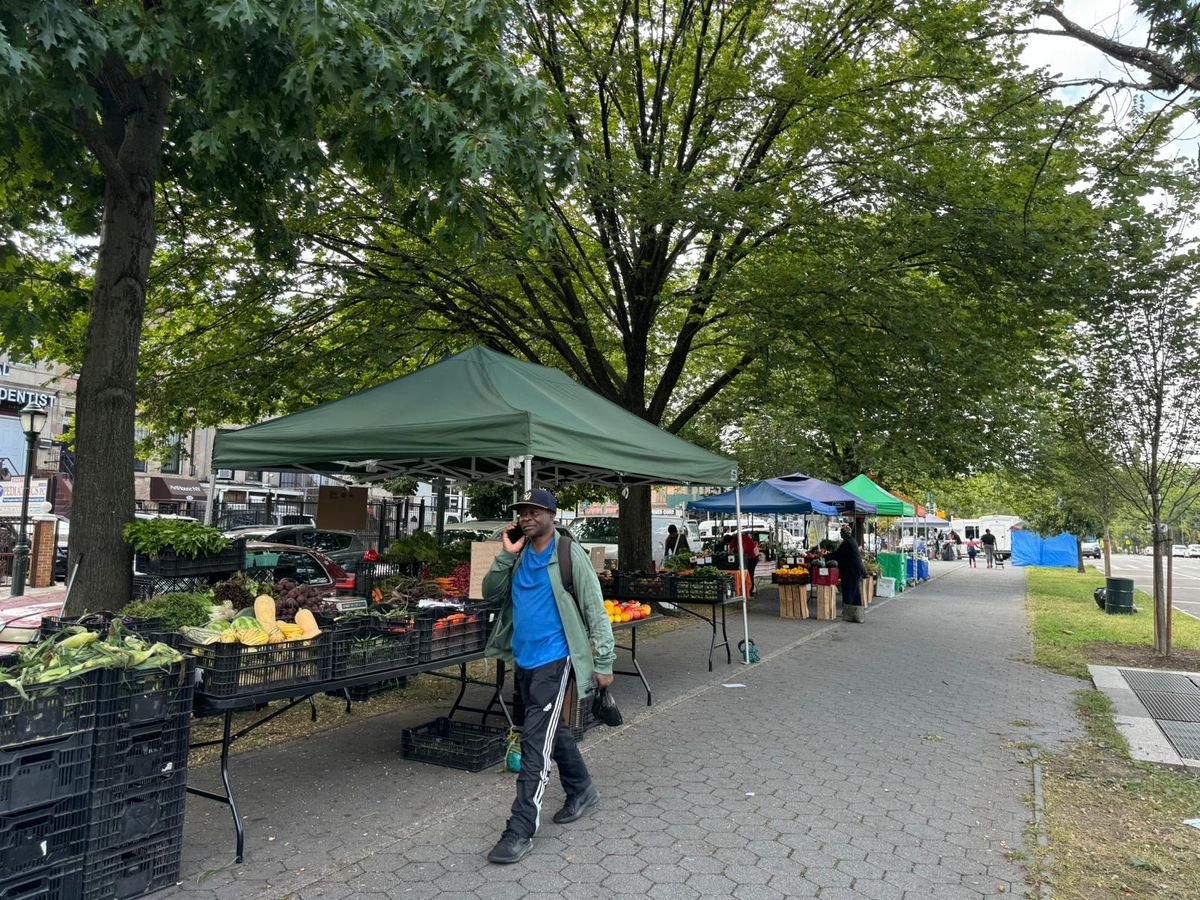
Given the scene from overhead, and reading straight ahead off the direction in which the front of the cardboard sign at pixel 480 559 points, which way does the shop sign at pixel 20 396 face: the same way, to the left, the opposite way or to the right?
to the left

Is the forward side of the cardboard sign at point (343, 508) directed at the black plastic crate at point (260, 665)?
yes

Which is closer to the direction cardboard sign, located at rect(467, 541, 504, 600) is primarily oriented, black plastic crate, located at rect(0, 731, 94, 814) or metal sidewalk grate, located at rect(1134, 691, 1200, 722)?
the black plastic crate

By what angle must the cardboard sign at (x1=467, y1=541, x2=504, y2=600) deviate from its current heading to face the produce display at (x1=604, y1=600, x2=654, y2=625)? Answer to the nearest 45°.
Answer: approximately 135° to its left

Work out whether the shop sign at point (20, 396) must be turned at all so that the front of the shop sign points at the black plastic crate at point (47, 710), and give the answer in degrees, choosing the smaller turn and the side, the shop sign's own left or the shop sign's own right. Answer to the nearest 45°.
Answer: approximately 45° to the shop sign's own right

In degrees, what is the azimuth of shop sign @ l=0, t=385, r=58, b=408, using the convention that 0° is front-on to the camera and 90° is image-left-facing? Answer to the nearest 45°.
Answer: approximately 315°

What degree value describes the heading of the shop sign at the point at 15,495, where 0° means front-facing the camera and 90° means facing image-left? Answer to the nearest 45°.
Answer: approximately 0°

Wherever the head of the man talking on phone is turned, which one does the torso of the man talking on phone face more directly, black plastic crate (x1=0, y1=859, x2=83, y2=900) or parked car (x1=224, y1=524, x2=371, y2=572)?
the black plastic crate

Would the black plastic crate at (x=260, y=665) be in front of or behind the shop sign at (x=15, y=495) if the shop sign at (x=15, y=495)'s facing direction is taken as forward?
in front

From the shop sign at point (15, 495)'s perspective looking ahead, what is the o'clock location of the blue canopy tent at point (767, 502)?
The blue canopy tent is roughly at 11 o'clock from the shop sign.

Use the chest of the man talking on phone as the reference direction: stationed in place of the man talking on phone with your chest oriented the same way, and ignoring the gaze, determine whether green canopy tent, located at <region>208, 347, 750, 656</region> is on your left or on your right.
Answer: on your right

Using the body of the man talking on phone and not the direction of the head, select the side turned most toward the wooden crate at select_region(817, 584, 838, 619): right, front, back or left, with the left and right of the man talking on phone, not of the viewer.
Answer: back

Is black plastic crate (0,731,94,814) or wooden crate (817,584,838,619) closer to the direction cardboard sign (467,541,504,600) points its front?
the black plastic crate

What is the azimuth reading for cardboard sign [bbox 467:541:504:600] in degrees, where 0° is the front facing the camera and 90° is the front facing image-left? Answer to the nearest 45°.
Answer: approximately 0°
